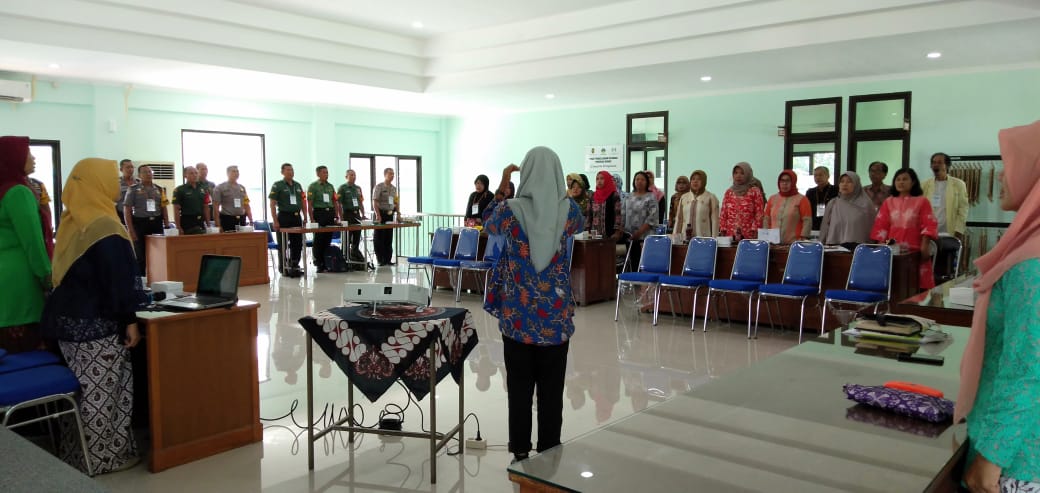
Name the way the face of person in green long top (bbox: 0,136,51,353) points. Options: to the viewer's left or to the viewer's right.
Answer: to the viewer's right

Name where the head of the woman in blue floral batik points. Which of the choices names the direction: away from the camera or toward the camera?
away from the camera

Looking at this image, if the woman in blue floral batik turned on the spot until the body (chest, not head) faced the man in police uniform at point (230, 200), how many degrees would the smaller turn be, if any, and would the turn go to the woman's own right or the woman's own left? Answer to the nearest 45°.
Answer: approximately 45° to the woman's own left

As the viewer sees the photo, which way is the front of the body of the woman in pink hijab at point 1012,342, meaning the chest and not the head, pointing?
to the viewer's left

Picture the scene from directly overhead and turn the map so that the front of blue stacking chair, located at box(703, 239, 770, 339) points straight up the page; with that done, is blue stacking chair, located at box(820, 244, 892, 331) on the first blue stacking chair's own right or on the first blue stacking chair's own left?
on the first blue stacking chair's own left

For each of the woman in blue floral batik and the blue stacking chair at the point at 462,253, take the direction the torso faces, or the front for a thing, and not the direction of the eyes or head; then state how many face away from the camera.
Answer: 1

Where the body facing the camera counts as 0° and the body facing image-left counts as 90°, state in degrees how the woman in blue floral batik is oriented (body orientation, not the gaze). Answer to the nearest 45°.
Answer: approximately 180°

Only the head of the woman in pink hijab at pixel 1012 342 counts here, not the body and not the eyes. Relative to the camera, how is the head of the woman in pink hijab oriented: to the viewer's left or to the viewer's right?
to the viewer's left
